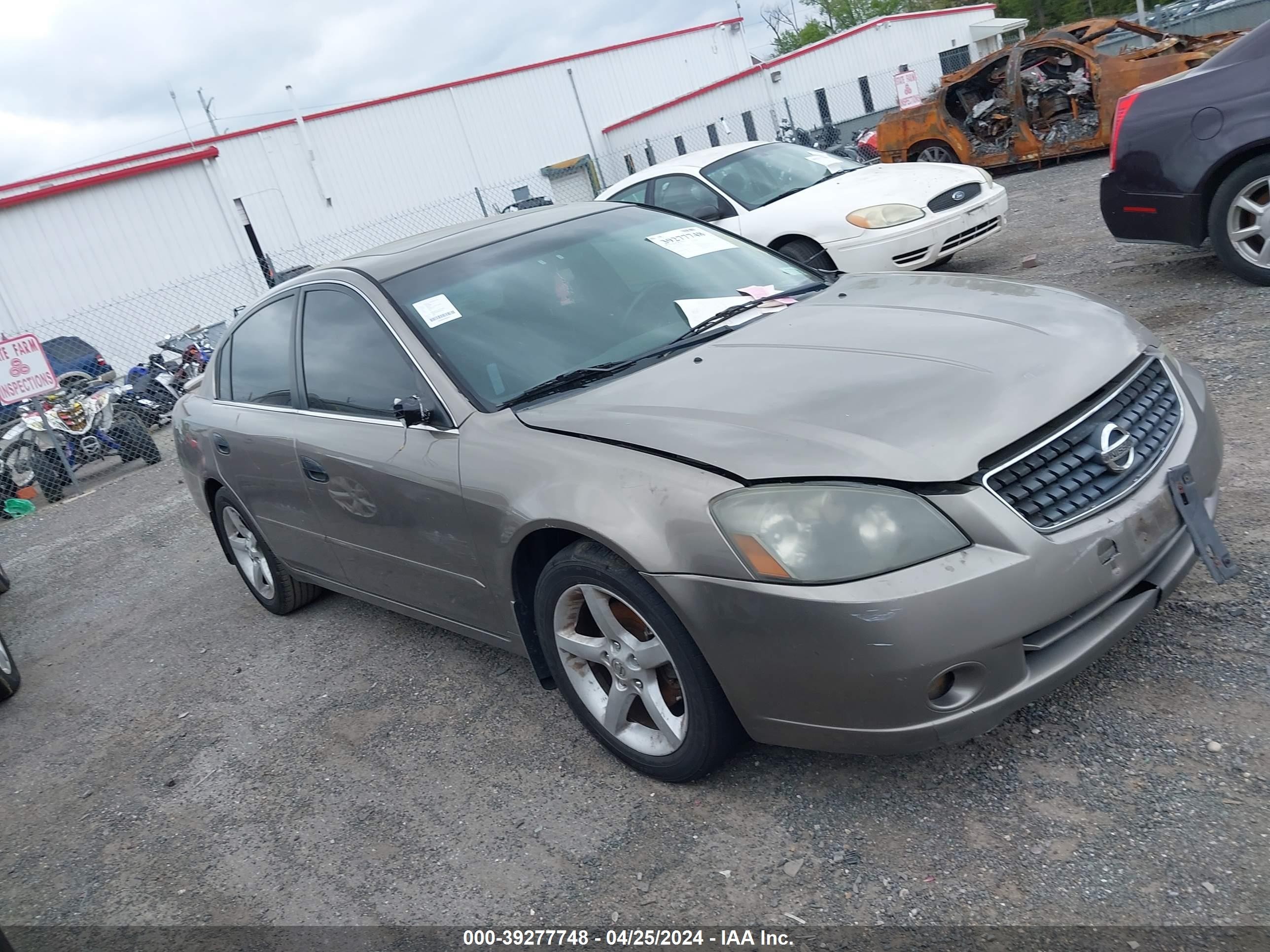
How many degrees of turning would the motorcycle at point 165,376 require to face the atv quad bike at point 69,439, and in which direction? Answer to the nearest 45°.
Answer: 0° — it already faces it

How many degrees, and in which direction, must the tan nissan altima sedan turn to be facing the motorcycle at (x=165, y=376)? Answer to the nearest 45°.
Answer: approximately 180°

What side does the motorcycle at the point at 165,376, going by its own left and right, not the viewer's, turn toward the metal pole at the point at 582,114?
back

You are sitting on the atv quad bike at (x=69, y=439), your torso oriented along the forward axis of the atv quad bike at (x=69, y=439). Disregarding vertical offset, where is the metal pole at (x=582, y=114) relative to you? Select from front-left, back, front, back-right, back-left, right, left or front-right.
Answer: back

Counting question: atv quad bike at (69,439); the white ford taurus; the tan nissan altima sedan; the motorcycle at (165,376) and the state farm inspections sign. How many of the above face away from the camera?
0

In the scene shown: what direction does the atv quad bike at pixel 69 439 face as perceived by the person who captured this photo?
facing the viewer and to the left of the viewer

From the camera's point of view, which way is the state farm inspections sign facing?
toward the camera

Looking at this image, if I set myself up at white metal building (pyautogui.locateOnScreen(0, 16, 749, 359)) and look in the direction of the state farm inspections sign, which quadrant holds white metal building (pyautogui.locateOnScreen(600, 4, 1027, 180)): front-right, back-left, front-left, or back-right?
back-left

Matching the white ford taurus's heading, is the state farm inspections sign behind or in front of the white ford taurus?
behind

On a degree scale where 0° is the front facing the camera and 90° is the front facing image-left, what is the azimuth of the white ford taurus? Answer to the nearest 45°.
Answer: approximately 315°

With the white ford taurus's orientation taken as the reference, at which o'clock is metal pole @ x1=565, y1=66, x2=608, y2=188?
The metal pole is roughly at 7 o'clock from the white ford taurus.

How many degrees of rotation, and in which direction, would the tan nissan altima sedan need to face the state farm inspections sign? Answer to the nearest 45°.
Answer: approximately 180°
